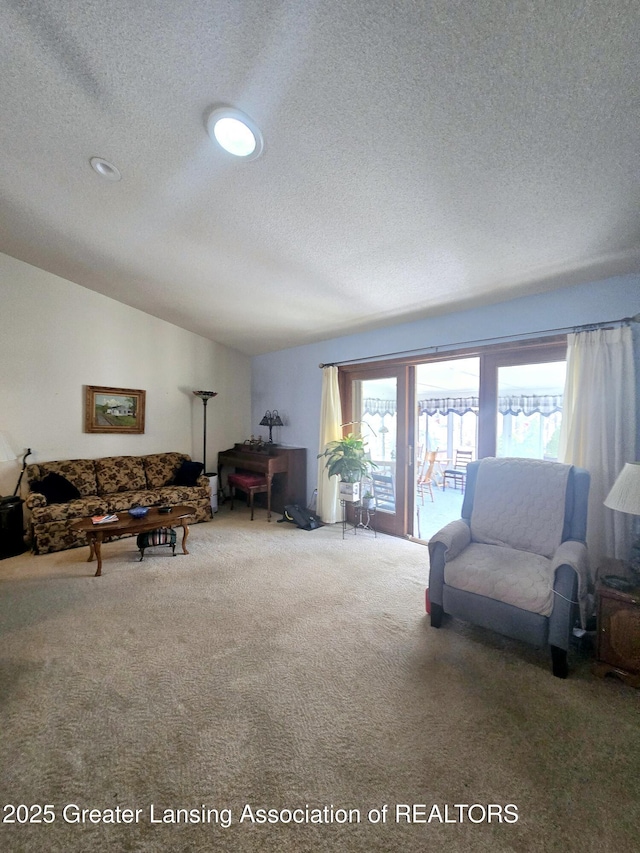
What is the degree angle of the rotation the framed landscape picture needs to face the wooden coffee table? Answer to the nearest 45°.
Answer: approximately 45° to its right

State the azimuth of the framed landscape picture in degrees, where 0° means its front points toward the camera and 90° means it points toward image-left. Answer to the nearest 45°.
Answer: approximately 315°

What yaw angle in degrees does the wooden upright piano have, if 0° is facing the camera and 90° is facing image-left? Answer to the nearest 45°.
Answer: approximately 45°

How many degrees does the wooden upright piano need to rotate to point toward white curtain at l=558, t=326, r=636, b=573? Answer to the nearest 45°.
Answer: approximately 90° to its left

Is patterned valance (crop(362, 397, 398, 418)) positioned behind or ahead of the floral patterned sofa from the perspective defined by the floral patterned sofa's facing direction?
ahead

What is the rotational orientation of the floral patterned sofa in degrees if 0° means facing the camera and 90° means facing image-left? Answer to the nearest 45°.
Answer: approximately 315°

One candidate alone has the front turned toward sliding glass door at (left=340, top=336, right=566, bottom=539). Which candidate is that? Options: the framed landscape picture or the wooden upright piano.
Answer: the framed landscape picture

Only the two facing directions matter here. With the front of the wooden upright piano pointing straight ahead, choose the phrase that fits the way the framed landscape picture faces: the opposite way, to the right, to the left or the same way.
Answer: to the left

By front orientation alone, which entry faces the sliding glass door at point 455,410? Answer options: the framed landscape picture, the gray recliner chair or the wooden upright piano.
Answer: the framed landscape picture

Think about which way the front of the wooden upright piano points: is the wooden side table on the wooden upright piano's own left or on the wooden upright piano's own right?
on the wooden upright piano's own left

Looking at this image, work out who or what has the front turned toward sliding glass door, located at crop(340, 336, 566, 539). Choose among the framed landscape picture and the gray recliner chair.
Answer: the framed landscape picture

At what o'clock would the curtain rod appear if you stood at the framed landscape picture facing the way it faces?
The curtain rod is roughly at 12 o'clock from the framed landscape picture.
